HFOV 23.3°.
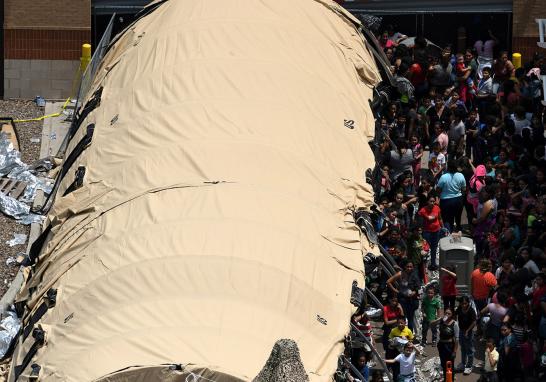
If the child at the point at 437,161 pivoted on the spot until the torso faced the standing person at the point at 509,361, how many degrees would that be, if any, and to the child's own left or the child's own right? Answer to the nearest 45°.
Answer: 0° — they already face them

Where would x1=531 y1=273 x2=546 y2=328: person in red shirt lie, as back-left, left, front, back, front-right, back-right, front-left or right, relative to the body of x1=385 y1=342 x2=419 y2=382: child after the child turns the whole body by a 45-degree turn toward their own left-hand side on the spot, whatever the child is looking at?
left

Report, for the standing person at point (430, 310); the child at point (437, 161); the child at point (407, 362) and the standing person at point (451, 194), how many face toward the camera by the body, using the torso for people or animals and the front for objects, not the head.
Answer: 3

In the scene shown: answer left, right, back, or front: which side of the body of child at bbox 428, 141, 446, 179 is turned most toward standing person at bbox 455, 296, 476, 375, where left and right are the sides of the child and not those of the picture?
front

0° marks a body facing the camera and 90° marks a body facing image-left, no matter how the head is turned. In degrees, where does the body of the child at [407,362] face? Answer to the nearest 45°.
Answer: approximately 0°
